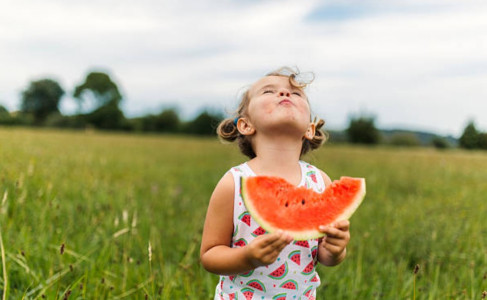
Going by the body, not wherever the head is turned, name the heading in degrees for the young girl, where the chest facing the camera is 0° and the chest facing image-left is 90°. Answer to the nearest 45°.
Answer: approximately 315°

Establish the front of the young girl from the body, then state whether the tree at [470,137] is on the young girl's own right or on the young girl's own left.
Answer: on the young girl's own left
